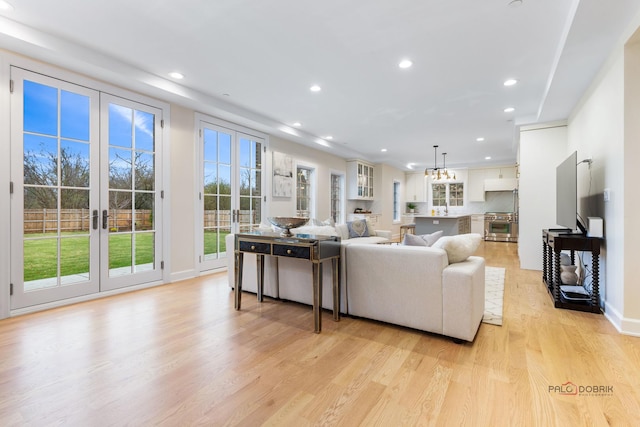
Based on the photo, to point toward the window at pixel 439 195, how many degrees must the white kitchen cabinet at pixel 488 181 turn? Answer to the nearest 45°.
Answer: approximately 90° to its right

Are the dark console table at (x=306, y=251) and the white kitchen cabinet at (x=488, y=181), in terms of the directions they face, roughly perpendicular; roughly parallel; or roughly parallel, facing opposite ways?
roughly parallel

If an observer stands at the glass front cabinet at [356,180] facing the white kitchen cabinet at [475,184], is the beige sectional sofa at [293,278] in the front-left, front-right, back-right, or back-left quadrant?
back-right

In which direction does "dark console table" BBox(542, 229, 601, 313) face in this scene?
to the viewer's left

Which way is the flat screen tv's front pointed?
to the viewer's left

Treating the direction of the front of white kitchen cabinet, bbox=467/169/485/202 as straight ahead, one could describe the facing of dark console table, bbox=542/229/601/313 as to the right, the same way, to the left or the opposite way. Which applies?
to the right

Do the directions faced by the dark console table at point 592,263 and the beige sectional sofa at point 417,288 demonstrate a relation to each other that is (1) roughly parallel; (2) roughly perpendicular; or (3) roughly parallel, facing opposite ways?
roughly perpendicular

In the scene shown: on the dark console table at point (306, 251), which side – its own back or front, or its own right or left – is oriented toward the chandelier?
back

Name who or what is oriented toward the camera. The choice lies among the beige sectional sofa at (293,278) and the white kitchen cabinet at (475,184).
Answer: the white kitchen cabinet

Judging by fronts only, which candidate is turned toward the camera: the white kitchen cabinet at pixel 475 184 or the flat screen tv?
the white kitchen cabinet

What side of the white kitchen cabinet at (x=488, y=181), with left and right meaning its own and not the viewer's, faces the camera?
front

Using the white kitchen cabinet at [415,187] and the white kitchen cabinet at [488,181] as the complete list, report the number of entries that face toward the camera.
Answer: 2

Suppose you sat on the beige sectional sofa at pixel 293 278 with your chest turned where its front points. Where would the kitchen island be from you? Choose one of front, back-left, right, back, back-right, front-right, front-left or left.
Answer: front

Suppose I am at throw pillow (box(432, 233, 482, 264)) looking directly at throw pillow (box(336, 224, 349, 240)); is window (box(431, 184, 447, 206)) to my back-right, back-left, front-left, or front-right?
front-right

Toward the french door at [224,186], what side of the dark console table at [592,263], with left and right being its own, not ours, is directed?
front

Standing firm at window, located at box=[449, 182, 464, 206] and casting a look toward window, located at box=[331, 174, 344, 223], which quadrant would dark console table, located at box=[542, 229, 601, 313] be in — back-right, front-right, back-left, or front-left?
front-left

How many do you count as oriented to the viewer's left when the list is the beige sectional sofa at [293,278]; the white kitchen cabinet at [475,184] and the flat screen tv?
1

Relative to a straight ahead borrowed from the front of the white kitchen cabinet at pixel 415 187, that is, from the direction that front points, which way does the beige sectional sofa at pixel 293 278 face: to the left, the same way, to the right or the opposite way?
the opposite way

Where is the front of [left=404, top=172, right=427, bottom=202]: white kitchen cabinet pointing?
toward the camera

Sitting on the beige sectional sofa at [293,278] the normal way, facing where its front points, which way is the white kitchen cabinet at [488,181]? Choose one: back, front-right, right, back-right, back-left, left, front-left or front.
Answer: front
